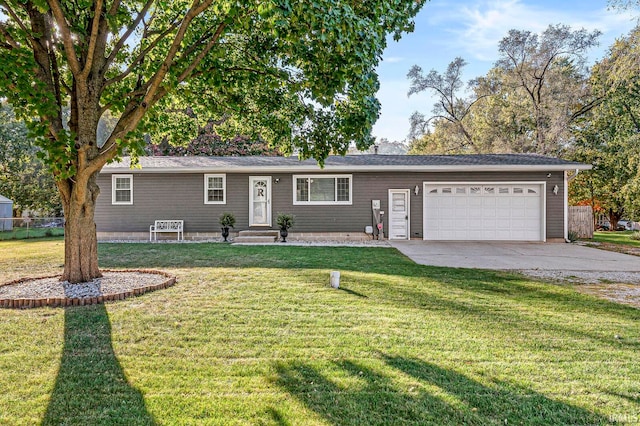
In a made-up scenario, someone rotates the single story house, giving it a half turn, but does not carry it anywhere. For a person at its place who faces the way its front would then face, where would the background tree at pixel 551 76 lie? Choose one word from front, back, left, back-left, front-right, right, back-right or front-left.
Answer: front-right

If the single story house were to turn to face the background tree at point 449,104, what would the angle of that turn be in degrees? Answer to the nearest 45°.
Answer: approximately 135° to its left

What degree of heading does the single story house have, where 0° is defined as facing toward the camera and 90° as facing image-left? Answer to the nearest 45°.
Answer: approximately 0°

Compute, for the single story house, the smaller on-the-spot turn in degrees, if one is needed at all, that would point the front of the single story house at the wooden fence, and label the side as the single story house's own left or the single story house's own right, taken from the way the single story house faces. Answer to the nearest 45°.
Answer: approximately 90° to the single story house's own left

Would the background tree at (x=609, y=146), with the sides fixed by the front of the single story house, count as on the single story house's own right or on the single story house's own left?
on the single story house's own left
